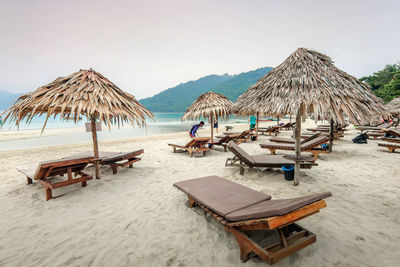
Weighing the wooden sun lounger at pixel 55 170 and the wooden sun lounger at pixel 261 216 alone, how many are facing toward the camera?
0

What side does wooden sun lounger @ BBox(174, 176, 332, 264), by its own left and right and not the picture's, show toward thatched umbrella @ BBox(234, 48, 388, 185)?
right

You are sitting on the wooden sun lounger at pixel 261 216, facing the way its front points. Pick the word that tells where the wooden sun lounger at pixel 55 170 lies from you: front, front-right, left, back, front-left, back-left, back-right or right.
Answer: front-left

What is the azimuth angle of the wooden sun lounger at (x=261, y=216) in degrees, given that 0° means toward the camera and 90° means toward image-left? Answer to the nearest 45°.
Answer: approximately 135°

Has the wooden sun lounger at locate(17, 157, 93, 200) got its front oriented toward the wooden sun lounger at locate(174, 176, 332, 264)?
no

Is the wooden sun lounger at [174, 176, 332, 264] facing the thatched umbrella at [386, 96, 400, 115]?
no

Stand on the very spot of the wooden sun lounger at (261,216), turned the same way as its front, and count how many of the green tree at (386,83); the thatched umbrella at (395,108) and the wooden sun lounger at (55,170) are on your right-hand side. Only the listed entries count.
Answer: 2

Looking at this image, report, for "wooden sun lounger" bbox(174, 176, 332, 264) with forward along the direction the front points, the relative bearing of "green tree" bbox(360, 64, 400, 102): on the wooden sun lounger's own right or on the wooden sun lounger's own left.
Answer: on the wooden sun lounger's own right

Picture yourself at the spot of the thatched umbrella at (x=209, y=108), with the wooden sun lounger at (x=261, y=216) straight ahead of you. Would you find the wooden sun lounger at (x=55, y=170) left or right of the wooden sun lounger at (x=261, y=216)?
right
